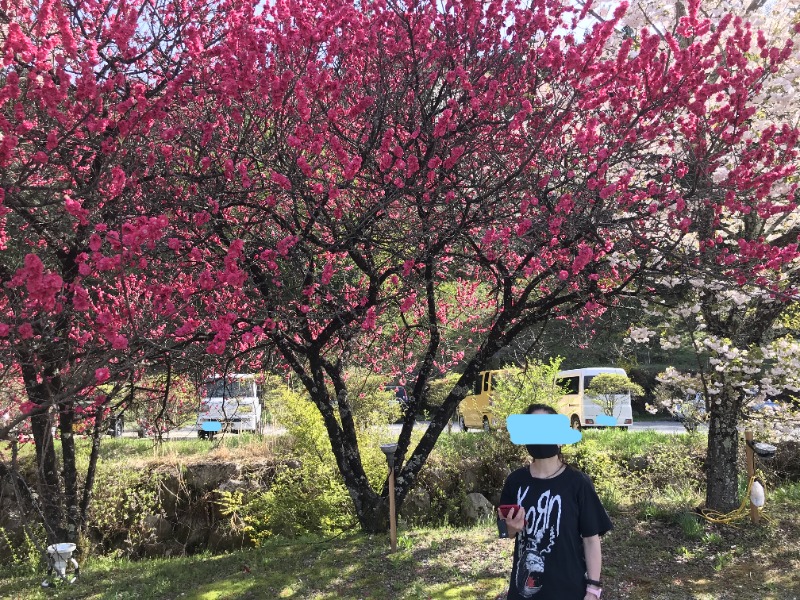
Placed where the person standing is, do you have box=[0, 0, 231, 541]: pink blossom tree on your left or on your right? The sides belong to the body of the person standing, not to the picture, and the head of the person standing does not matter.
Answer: on your right

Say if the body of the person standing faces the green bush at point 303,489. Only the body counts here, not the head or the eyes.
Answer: no

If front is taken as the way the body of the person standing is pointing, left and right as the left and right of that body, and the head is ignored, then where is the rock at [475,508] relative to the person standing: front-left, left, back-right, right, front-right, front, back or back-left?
back-right

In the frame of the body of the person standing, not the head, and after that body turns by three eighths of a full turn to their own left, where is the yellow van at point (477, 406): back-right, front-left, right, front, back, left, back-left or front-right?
left

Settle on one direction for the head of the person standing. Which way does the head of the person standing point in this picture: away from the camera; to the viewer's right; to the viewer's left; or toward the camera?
toward the camera

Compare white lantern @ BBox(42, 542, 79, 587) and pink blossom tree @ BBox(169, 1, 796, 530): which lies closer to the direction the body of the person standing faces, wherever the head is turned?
the white lantern

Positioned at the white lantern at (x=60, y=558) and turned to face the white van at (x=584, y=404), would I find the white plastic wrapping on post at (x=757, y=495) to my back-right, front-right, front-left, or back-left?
front-right

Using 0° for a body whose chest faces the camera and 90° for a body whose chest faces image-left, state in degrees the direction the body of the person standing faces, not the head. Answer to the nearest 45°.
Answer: approximately 45°

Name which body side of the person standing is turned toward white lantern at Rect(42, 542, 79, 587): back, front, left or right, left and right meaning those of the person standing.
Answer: right

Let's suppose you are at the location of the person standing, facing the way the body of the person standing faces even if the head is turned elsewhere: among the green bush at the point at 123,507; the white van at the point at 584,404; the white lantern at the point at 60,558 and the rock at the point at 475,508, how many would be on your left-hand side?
0

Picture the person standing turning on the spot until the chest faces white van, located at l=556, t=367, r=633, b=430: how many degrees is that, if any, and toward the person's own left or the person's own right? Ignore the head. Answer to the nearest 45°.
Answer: approximately 135° to the person's own right

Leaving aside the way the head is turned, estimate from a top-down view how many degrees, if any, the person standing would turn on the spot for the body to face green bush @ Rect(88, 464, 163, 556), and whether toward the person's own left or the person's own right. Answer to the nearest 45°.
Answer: approximately 90° to the person's own right

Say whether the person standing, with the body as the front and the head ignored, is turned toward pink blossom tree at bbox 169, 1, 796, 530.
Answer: no
